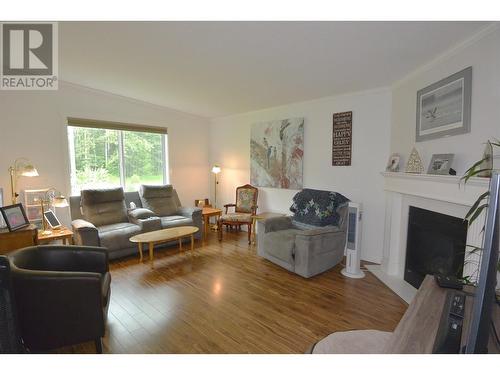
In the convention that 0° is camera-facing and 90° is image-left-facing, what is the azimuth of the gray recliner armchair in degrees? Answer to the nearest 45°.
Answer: approximately 45°

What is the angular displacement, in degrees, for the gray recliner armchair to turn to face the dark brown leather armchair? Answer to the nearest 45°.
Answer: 0° — it already faces it

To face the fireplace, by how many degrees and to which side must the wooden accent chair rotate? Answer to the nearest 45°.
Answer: approximately 90° to its left

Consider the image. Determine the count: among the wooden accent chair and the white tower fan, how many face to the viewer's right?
0

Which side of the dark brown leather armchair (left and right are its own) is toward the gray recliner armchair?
front

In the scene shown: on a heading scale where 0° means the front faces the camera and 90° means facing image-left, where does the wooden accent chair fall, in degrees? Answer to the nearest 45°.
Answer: approximately 45°

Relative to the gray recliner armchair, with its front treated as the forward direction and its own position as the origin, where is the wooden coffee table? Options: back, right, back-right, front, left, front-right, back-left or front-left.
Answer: front-right

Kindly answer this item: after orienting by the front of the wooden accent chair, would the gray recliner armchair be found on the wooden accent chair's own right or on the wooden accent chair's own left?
on the wooden accent chair's own left

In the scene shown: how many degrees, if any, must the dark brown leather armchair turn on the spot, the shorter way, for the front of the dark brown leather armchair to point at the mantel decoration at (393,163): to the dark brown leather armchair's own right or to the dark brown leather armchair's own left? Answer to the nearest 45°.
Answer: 0° — it already faces it

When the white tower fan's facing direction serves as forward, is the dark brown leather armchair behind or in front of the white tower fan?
in front
